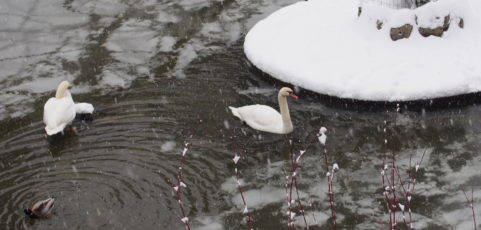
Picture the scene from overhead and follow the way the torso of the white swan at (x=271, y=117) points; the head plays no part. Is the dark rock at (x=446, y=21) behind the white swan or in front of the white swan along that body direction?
in front

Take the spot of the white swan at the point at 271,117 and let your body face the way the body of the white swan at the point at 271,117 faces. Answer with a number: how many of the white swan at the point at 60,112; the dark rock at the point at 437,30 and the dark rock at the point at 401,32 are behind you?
1

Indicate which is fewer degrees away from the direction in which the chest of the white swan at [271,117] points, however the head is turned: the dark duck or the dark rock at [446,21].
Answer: the dark rock

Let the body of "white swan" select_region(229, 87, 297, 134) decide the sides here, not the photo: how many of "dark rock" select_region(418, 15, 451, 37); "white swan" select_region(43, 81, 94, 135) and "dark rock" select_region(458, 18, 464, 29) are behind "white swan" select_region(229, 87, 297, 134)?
1

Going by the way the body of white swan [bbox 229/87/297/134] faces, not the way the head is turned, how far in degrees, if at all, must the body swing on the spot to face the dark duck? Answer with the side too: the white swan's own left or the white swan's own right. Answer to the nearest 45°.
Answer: approximately 135° to the white swan's own right

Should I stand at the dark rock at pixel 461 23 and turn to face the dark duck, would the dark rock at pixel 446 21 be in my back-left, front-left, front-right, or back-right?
front-right

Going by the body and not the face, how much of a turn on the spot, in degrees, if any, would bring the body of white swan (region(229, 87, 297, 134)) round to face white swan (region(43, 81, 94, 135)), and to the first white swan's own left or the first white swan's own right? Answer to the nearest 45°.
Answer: approximately 180°

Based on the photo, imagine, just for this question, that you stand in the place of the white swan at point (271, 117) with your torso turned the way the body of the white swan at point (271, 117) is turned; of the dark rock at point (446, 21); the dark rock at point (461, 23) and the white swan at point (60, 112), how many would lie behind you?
1

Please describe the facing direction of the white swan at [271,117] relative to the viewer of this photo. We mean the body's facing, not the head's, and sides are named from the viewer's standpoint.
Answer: facing to the right of the viewer

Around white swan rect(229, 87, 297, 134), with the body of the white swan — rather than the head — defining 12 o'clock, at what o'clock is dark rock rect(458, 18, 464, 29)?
The dark rock is roughly at 11 o'clock from the white swan.

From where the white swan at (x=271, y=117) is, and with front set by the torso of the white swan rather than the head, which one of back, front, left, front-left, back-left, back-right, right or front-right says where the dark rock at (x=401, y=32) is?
front-left

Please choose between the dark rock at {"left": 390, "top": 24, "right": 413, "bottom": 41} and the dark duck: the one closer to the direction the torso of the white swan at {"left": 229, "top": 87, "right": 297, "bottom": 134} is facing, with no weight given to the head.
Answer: the dark rock
